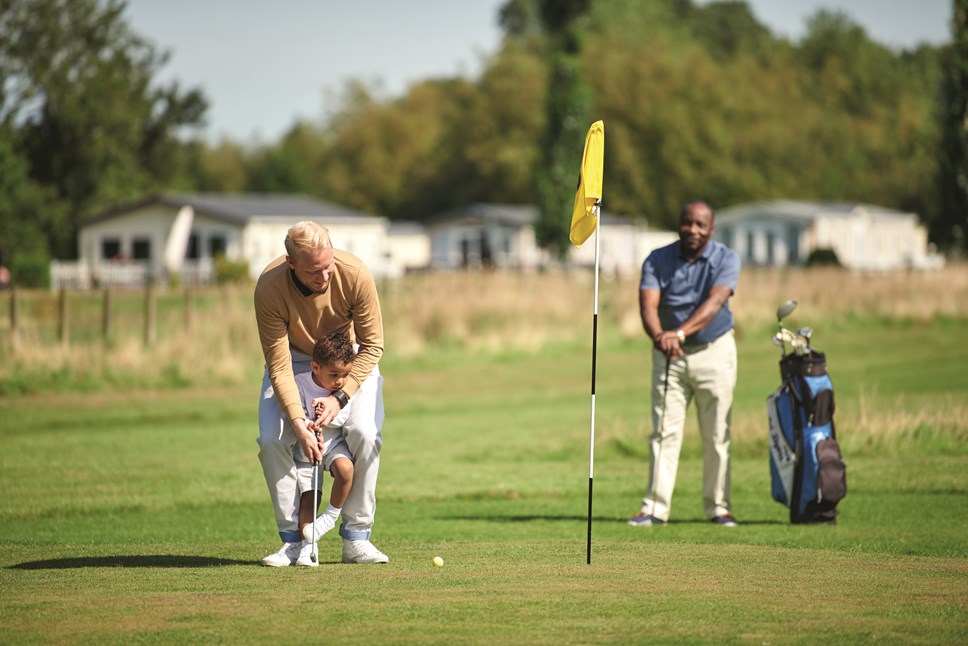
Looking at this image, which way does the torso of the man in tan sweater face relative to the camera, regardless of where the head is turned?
toward the camera

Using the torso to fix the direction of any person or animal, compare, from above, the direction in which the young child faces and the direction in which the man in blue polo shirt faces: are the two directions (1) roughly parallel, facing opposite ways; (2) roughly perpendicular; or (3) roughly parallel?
roughly parallel

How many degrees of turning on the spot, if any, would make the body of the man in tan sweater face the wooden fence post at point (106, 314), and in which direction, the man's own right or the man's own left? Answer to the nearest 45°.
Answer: approximately 180°

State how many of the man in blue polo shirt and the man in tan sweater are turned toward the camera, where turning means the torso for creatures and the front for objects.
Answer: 2

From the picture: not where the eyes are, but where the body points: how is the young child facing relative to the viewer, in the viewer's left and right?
facing the viewer

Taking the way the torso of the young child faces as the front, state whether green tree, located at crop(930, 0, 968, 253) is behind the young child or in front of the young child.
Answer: behind

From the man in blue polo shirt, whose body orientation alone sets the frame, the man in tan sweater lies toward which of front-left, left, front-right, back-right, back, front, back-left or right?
front-right

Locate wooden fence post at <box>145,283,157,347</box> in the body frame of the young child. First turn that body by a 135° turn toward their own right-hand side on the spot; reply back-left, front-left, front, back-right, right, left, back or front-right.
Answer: front-right

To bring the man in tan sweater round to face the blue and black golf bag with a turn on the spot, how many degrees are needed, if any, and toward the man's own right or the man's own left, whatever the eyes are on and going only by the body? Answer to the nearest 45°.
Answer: approximately 135° to the man's own left

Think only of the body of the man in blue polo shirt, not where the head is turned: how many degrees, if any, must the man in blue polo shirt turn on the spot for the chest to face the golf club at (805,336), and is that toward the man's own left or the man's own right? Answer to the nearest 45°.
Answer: approximately 90° to the man's own left

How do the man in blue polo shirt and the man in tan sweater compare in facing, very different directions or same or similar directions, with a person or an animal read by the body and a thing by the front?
same or similar directions

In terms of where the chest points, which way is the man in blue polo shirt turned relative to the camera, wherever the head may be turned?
toward the camera

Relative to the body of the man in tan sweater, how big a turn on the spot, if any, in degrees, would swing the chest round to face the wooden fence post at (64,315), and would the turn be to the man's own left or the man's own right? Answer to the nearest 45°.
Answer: approximately 180°
